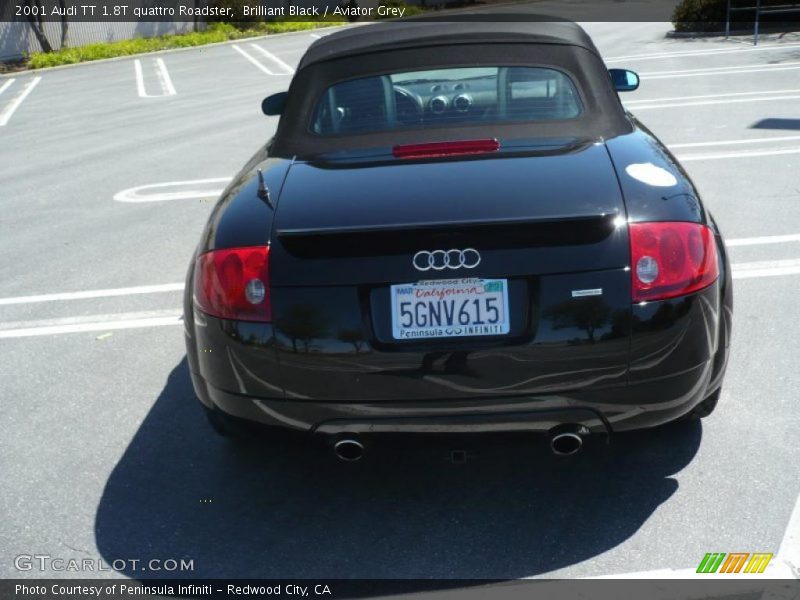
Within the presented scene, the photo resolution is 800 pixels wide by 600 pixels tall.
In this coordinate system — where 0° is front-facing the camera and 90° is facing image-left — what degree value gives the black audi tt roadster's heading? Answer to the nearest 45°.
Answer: approximately 180°
